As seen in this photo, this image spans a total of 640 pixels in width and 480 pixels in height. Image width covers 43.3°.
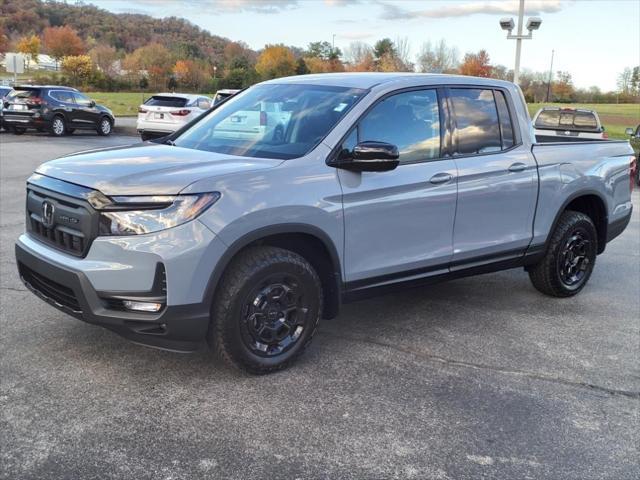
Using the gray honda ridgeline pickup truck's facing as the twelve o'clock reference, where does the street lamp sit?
The street lamp is roughly at 5 o'clock from the gray honda ridgeline pickup truck.

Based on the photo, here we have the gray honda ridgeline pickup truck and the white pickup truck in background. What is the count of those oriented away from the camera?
1

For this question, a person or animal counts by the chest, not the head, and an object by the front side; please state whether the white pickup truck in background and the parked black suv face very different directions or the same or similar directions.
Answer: same or similar directions

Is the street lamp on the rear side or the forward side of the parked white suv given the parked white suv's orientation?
on the forward side

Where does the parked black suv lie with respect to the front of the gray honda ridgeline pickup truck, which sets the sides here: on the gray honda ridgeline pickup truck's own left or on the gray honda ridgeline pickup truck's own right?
on the gray honda ridgeline pickup truck's own right

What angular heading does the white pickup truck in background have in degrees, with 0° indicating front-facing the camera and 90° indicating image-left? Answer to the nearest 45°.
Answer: approximately 180°

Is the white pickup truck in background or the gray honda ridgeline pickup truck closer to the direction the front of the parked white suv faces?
the white pickup truck in background

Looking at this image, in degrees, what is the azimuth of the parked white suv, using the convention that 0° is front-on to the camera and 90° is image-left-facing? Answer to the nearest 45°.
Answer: approximately 225°

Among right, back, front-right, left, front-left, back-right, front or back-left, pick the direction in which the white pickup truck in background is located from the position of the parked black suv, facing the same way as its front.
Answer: right

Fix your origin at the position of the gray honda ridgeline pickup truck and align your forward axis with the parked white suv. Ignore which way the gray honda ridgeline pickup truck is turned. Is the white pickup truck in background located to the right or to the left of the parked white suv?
right

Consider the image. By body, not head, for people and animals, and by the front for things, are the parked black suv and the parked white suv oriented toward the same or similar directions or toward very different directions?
same or similar directions

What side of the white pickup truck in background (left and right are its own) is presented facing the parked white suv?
left

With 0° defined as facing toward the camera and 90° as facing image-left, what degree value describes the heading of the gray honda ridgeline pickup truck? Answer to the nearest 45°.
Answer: approximately 45°

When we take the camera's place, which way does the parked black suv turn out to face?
facing away from the viewer and to the right of the viewer

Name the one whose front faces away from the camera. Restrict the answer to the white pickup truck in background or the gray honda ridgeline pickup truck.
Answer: the white pickup truck in background

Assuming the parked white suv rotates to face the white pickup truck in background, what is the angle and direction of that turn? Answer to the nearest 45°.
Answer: approximately 90° to its right
